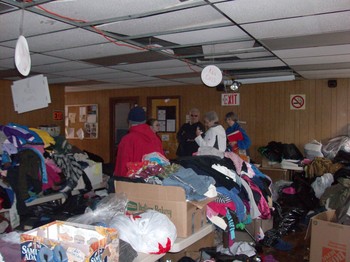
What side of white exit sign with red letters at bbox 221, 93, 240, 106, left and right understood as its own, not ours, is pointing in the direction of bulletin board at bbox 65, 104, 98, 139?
right

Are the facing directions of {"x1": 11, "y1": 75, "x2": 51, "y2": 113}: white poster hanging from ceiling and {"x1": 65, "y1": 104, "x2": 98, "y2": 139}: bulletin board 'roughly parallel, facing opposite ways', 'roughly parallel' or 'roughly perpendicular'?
roughly parallel

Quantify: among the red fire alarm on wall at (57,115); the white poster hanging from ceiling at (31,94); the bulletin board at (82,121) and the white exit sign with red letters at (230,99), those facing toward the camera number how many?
4

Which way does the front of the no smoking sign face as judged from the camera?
facing the viewer

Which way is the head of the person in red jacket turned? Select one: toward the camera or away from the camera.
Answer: away from the camera

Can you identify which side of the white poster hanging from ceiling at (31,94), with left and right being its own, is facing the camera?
front

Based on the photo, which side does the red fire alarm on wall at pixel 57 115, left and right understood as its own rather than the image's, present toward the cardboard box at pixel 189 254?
front

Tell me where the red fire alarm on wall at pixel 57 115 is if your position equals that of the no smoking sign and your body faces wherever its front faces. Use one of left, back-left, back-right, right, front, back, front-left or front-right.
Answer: right

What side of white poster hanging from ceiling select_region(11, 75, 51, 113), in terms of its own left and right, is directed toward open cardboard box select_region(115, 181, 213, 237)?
front

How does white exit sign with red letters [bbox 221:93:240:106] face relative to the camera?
toward the camera

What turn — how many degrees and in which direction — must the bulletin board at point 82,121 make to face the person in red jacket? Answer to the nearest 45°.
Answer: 0° — it already faces them

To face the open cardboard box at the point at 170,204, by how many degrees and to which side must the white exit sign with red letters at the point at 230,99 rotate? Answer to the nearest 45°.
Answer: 0° — it already faces it

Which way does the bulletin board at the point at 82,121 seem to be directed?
toward the camera
